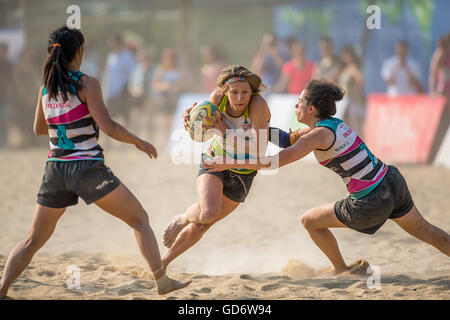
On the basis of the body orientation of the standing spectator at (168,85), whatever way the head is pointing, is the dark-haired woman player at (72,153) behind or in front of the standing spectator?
in front

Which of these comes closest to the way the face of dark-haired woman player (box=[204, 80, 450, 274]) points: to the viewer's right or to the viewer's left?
to the viewer's left

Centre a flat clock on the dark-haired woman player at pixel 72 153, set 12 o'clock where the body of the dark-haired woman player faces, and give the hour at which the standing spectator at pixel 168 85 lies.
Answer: The standing spectator is roughly at 11 o'clock from the dark-haired woman player.

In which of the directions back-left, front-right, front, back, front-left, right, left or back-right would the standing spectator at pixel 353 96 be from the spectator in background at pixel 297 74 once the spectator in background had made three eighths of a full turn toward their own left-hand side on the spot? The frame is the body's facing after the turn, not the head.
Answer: right

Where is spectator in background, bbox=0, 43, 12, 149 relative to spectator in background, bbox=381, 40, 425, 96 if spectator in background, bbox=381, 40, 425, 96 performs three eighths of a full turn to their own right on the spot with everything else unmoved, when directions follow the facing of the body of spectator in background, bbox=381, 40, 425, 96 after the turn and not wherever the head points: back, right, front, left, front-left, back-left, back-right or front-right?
front-left

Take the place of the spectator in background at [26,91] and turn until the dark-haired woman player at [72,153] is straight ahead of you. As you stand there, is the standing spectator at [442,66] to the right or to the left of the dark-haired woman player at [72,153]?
left

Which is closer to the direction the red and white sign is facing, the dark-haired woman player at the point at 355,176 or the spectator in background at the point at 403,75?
the dark-haired woman player

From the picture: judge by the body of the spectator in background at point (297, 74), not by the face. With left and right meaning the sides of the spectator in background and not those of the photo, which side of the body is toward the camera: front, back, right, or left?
front

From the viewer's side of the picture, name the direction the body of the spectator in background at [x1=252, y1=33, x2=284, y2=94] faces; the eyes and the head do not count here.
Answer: toward the camera

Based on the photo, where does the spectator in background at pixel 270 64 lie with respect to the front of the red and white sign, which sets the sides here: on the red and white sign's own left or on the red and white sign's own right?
on the red and white sign's own right

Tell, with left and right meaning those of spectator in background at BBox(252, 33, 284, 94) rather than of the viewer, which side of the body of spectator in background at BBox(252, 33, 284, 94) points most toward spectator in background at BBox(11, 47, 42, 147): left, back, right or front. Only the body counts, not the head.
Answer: right

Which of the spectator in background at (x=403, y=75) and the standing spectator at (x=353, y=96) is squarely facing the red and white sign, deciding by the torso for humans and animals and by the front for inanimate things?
the spectator in background
